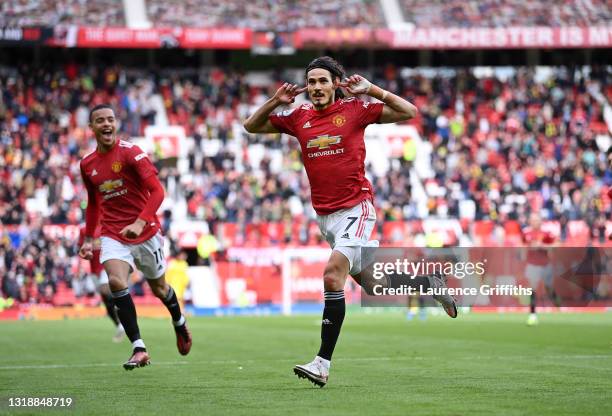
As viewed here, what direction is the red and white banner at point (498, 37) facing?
toward the camera

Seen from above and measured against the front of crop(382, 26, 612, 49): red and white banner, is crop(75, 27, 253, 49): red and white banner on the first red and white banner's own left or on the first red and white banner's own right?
on the first red and white banner's own right

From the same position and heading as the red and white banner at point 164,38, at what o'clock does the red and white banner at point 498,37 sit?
the red and white banner at point 498,37 is roughly at 9 o'clock from the red and white banner at point 164,38.

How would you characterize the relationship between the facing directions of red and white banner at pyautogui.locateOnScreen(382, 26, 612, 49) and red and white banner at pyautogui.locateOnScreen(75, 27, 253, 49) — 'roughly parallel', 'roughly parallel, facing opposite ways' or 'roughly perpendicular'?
roughly parallel
